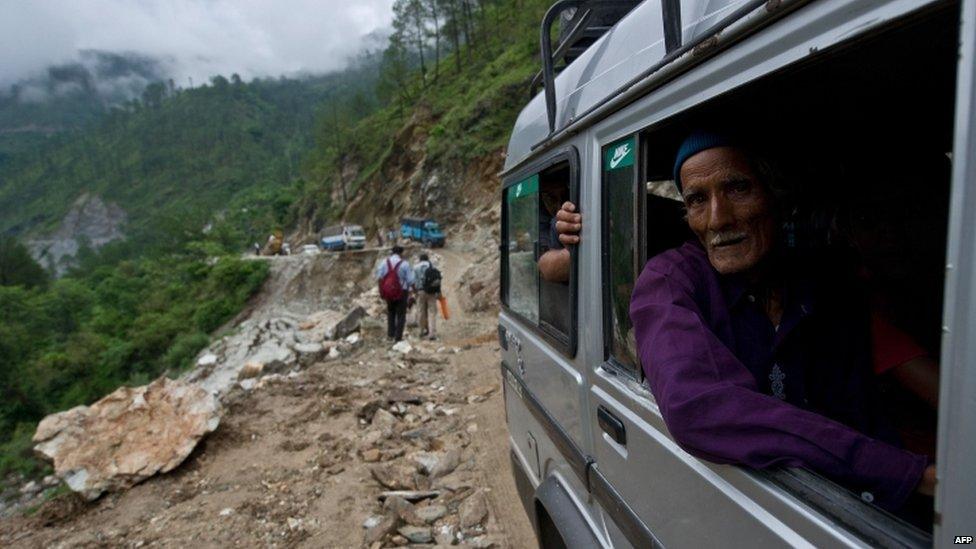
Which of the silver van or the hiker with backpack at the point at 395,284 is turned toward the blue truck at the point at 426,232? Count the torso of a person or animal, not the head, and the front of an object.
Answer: the hiker with backpack

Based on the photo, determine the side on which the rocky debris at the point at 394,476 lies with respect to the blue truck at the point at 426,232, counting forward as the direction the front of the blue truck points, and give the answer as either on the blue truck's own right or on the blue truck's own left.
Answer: on the blue truck's own right

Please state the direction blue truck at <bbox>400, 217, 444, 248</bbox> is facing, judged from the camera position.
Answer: facing the viewer and to the right of the viewer

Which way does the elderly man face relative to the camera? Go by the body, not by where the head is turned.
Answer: toward the camera

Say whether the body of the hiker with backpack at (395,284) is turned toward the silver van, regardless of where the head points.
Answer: no

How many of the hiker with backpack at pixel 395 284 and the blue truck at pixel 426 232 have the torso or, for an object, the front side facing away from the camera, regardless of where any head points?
1

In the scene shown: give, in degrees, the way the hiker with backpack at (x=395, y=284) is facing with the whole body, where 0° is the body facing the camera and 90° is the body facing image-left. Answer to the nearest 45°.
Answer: approximately 180°

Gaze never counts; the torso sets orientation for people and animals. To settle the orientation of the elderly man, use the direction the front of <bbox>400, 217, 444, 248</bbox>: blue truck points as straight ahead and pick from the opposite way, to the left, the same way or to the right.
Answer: to the right

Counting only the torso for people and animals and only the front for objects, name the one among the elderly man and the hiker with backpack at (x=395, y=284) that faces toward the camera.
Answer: the elderly man

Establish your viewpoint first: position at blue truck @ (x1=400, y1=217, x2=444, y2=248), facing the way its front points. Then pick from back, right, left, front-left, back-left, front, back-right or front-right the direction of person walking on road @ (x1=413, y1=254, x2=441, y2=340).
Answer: front-right

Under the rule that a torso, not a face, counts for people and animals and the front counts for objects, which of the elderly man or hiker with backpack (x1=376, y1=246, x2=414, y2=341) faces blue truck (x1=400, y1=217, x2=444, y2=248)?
the hiker with backpack

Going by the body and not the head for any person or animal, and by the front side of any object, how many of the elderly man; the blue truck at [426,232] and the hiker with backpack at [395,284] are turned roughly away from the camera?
1

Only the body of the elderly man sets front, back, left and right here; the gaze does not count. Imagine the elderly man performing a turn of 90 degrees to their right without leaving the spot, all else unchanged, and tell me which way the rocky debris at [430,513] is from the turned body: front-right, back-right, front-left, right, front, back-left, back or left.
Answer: front-right

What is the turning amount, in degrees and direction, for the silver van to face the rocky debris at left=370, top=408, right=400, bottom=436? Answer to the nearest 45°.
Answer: approximately 180°

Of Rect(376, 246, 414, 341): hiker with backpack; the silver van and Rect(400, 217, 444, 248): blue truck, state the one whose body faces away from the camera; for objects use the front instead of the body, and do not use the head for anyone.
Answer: the hiker with backpack

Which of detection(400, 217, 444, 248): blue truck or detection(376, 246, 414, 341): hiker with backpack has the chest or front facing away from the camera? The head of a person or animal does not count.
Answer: the hiker with backpack

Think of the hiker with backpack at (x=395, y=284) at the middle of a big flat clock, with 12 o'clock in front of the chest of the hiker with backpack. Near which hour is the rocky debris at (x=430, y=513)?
The rocky debris is roughly at 6 o'clock from the hiker with backpack.
